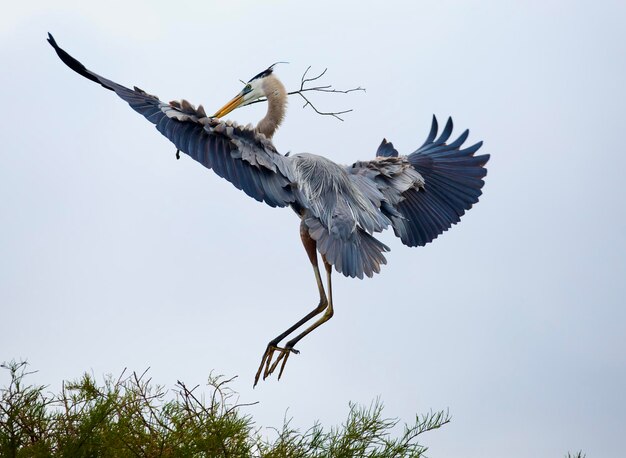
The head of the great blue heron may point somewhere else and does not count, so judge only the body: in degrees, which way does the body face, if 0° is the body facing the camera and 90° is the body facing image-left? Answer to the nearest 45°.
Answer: approximately 135°
